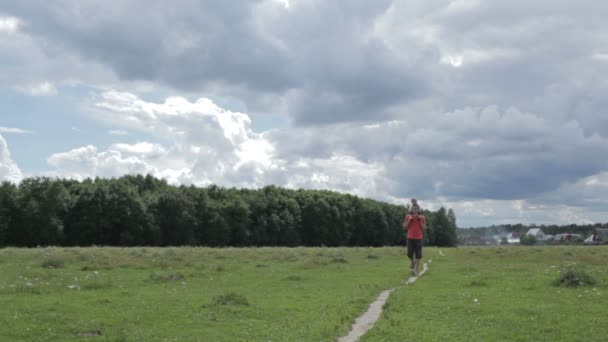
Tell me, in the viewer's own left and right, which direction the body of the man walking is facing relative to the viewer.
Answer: facing the viewer

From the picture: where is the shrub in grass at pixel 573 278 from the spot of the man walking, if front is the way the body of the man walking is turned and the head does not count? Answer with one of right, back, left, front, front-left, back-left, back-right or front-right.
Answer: front-left

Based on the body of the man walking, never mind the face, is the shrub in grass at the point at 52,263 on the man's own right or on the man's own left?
on the man's own right

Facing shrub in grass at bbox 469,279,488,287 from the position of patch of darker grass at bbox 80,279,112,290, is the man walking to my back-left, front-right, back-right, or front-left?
front-left

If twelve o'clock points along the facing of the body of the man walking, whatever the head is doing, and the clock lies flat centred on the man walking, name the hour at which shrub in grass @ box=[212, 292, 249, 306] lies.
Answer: The shrub in grass is roughly at 1 o'clock from the man walking.

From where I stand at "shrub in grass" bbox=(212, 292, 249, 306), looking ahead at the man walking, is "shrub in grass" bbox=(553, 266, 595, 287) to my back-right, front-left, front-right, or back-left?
front-right

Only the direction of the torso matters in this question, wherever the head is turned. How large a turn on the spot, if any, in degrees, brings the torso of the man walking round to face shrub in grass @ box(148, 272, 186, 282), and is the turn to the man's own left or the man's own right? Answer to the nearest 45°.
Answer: approximately 90° to the man's own right

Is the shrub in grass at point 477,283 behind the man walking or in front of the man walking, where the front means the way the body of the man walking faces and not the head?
in front

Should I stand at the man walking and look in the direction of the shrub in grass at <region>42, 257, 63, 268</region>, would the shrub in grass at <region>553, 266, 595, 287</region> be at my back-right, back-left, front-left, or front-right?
back-left

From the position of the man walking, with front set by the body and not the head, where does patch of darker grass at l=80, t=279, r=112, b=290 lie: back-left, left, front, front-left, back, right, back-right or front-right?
front-right
